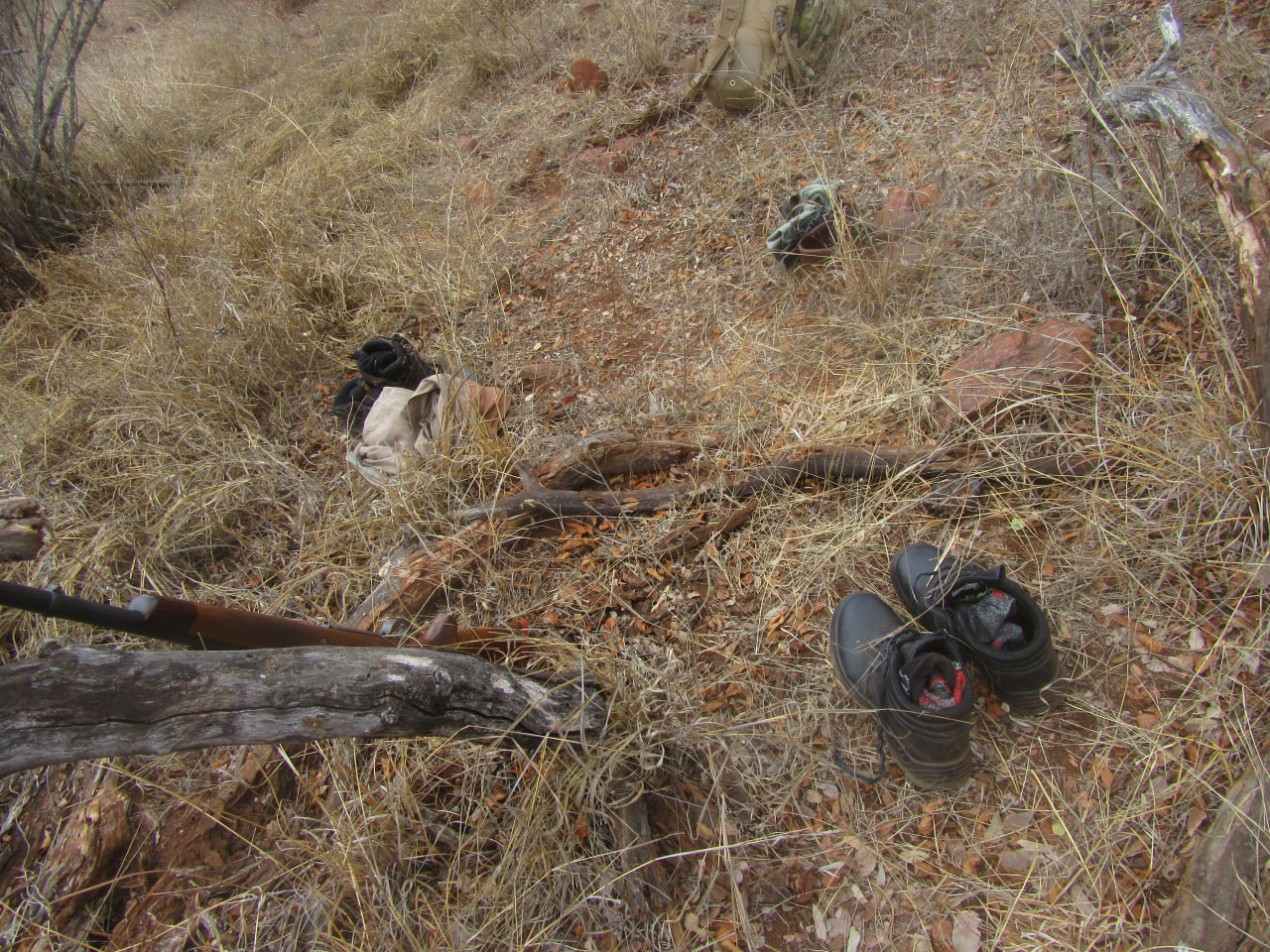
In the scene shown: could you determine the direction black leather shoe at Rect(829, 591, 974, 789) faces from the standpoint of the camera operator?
facing away from the viewer and to the left of the viewer

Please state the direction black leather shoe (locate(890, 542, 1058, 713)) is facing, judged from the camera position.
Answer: facing away from the viewer and to the left of the viewer

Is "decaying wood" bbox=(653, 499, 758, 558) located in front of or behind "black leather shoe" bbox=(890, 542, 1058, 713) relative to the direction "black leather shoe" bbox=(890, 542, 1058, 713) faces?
in front

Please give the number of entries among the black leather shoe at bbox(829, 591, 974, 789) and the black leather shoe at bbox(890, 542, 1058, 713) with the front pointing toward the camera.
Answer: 0

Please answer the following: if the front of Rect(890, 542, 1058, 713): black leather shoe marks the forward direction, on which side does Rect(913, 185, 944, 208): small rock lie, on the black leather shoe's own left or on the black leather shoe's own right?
on the black leather shoe's own right

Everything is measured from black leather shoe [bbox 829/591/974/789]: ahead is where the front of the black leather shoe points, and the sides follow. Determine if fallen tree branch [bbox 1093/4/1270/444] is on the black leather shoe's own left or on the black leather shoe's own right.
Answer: on the black leather shoe's own right

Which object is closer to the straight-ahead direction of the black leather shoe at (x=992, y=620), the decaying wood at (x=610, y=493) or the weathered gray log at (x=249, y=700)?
the decaying wood

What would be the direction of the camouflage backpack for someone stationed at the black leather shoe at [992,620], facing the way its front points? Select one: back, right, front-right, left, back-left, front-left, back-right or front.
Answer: front-right

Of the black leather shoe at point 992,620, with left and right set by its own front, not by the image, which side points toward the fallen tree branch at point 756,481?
front

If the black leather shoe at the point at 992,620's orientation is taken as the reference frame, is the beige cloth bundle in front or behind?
in front

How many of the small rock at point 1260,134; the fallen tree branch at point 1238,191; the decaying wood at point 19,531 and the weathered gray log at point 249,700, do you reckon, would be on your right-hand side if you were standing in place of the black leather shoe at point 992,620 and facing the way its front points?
2

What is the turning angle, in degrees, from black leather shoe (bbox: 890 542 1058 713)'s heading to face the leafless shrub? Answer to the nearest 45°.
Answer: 0° — it already faces it
